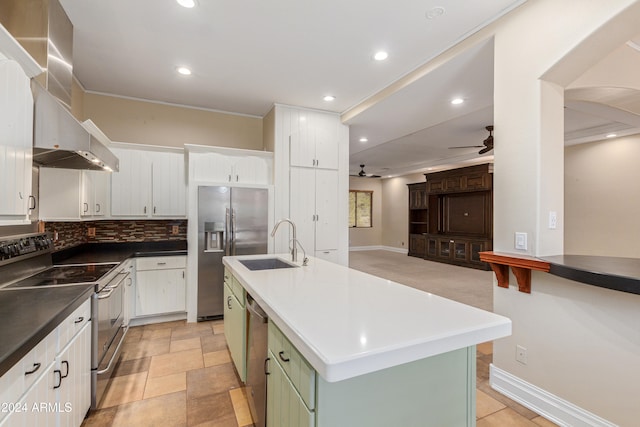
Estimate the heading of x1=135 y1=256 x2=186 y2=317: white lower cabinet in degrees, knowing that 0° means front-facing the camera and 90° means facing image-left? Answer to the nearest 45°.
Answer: approximately 0°

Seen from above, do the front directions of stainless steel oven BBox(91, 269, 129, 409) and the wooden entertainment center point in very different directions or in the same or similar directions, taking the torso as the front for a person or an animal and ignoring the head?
very different directions

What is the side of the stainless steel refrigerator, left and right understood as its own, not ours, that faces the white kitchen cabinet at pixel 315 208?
left

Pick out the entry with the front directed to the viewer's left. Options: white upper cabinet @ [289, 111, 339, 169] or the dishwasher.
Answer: the dishwasher

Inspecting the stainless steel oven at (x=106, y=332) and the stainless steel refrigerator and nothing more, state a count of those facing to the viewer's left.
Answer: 0

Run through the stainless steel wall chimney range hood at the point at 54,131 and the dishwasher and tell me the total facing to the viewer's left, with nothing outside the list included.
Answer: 1

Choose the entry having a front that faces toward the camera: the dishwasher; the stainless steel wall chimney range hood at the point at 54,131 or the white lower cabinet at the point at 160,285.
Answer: the white lower cabinet

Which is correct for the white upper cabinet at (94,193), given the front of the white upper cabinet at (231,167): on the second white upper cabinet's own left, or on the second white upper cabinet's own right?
on the second white upper cabinet's own right

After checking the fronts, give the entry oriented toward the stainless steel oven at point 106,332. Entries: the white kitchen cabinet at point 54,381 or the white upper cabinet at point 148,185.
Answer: the white upper cabinet

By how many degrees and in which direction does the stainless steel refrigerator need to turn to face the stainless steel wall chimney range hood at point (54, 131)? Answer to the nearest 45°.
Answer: approximately 45° to its right

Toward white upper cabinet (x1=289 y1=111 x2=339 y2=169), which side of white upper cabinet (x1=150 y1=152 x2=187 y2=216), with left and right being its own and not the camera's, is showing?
left

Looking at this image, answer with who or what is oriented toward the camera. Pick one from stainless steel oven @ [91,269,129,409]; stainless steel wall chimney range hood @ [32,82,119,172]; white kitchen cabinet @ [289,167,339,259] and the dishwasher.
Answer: the white kitchen cabinet

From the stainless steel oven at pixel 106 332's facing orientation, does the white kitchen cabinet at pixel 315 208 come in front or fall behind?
in front

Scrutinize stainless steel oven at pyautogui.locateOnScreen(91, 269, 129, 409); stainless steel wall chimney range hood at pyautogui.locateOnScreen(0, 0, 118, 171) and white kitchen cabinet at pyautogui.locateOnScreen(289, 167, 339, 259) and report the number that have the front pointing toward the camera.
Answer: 1
